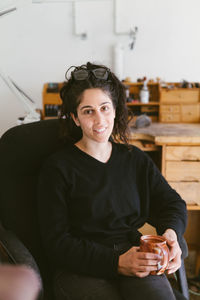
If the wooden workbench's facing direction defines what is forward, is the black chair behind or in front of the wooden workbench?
in front

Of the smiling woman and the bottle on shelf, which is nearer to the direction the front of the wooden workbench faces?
the smiling woman

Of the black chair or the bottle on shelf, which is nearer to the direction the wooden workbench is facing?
the black chair

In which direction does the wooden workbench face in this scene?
toward the camera

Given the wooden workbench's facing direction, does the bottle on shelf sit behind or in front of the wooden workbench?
behind

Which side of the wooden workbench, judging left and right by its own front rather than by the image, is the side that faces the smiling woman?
front
